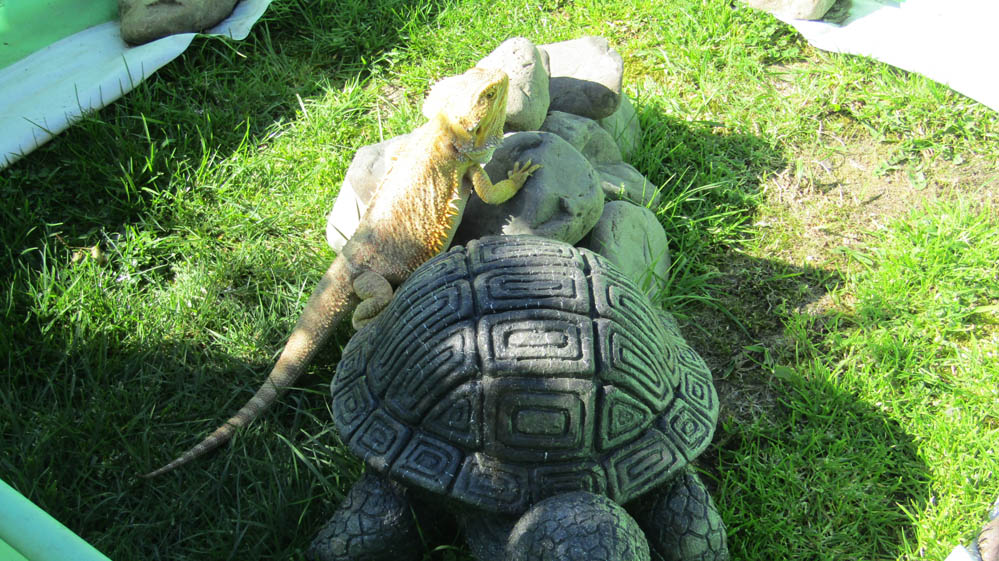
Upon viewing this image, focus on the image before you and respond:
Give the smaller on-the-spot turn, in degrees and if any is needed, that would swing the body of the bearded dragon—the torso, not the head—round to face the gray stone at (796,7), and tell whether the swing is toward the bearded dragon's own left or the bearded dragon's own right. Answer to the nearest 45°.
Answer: approximately 45° to the bearded dragon's own right

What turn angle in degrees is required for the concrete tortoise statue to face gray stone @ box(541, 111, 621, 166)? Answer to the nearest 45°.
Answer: approximately 180°

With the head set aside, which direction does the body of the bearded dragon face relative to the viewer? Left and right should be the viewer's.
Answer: facing away from the viewer and to the right of the viewer

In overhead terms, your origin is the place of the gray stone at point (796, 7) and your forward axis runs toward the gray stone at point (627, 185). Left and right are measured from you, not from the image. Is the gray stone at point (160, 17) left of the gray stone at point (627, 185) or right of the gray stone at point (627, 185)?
right

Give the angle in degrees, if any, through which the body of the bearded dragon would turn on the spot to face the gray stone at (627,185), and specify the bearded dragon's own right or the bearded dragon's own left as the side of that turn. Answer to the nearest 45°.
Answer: approximately 45° to the bearded dragon's own right

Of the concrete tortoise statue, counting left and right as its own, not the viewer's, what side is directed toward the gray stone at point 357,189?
back

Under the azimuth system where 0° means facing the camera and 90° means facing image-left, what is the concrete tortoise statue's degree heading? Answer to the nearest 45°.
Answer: approximately 0°

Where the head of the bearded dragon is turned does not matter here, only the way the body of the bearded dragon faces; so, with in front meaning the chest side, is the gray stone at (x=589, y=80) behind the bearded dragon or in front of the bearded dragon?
in front

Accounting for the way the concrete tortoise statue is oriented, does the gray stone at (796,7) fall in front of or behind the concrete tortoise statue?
behind

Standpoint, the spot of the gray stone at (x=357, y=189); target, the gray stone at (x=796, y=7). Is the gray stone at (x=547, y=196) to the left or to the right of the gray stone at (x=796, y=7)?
right
